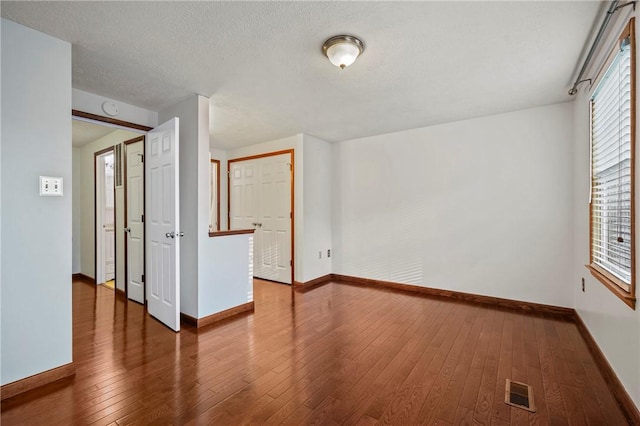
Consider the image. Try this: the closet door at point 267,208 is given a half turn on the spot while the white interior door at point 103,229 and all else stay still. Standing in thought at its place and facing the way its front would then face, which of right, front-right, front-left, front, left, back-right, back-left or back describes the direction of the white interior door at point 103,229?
back-left

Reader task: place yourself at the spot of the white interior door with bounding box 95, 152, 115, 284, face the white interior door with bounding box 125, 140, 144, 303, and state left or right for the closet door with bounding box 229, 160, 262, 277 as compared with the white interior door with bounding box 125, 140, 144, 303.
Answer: left

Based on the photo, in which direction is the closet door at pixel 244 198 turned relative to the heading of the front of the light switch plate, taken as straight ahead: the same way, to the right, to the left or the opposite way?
to the right

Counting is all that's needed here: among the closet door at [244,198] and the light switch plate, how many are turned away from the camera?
0

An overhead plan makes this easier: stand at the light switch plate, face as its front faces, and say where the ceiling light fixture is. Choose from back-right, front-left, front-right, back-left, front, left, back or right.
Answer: front-left

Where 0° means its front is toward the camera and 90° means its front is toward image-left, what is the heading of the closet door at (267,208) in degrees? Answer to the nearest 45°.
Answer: approximately 45°

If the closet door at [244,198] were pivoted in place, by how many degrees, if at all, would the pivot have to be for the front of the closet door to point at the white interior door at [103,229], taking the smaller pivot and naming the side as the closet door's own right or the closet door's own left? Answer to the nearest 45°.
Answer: approximately 45° to the closet door's own right

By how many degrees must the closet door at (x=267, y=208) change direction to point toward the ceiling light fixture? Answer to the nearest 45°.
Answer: approximately 45° to its left
